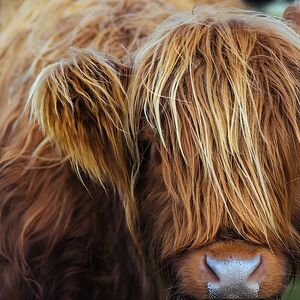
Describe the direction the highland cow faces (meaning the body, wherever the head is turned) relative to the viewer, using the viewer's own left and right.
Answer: facing the viewer and to the right of the viewer
